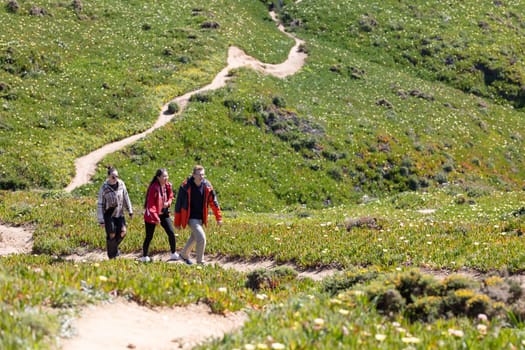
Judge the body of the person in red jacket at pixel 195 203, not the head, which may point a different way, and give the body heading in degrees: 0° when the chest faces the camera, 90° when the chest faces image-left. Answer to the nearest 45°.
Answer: approximately 315°

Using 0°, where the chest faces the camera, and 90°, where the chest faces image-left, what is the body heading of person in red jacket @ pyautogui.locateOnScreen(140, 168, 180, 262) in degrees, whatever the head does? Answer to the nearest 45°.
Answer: approximately 315°

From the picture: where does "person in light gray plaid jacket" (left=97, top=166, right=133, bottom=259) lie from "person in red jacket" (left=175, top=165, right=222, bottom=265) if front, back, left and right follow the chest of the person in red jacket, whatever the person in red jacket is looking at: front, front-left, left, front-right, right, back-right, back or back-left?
back-right

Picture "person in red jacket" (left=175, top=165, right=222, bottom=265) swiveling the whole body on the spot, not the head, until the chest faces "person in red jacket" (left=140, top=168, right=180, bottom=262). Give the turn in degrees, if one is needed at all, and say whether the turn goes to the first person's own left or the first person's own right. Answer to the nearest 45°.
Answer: approximately 135° to the first person's own right

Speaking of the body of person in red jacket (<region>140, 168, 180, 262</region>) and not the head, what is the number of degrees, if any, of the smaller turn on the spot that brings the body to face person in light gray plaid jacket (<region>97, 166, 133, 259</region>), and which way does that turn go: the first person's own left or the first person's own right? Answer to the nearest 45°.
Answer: approximately 135° to the first person's own right
